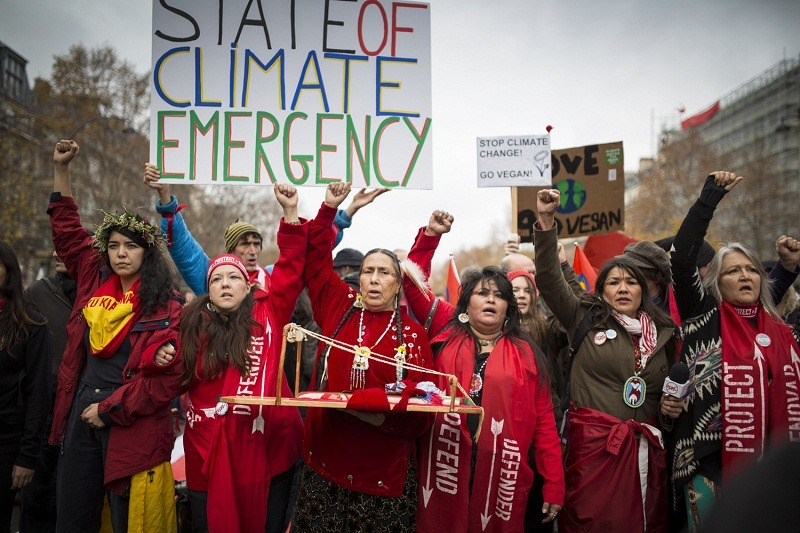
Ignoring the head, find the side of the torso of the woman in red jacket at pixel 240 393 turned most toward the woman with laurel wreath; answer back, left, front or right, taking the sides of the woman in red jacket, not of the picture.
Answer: right

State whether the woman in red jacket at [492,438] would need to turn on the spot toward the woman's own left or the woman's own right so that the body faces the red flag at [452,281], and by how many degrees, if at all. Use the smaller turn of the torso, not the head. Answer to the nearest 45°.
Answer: approximately 180°

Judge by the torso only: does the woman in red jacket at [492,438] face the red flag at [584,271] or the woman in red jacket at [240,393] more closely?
the woman in red jacket

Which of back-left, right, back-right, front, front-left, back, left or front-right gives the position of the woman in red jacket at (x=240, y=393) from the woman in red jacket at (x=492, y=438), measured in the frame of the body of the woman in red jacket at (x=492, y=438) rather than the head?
right

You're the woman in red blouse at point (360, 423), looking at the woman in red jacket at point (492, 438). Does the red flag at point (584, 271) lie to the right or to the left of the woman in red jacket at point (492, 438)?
left

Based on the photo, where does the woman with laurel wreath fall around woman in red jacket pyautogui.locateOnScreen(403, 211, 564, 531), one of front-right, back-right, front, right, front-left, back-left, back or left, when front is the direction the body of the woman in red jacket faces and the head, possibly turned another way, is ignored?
right

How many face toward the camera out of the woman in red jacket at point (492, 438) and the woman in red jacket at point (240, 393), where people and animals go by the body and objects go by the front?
2

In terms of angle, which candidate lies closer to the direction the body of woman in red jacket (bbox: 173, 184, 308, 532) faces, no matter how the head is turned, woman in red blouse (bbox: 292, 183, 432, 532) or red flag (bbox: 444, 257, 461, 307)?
the woman in red blouse

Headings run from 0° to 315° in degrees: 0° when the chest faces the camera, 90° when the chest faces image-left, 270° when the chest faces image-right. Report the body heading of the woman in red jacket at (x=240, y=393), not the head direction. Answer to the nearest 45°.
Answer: approximately 0°
